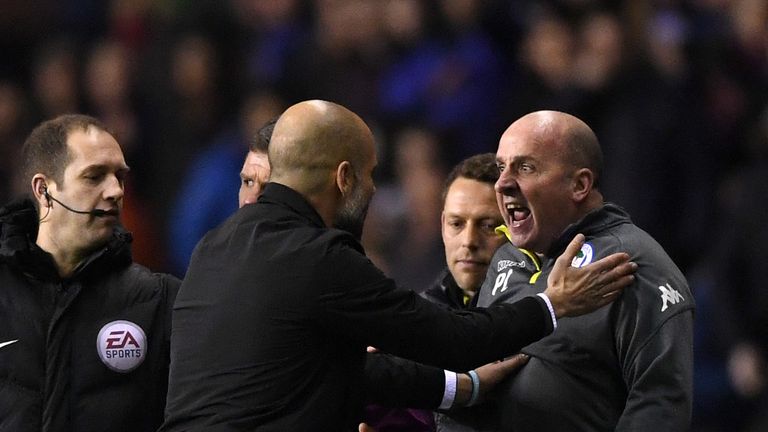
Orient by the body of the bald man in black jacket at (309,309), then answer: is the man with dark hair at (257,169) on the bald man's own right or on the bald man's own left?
on the bald man's own left

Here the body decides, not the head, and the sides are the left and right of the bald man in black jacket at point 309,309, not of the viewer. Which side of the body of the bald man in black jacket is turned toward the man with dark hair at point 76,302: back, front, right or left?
left

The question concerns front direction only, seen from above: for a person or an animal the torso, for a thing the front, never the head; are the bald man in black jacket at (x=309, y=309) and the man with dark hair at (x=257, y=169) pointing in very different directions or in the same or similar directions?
very different directions

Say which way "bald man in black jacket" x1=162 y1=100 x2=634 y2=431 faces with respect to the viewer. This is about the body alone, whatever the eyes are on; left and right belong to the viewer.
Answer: facing away from the viewer and to the right of the viewer

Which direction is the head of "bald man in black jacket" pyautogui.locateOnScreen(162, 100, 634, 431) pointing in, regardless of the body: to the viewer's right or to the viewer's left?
to the viewer's right
